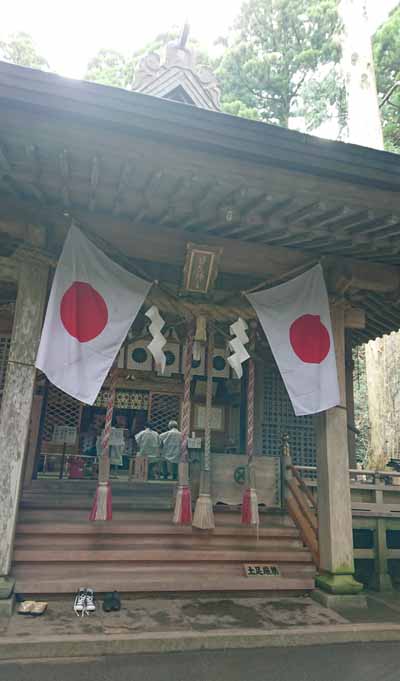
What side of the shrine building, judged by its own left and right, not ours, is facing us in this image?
front
